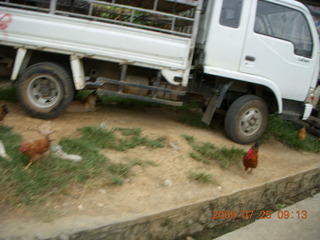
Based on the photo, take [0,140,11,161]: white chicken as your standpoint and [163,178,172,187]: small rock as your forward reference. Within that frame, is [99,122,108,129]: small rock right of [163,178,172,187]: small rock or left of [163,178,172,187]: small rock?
left

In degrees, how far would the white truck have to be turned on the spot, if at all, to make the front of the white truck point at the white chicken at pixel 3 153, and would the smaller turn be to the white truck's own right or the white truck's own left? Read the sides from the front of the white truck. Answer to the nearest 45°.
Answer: approximately 135° to the white truck's own right

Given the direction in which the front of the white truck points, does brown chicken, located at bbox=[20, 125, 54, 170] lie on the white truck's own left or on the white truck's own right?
on the white truck's own right

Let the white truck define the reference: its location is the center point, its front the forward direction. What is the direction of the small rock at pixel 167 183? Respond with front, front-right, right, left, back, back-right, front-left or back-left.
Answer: right

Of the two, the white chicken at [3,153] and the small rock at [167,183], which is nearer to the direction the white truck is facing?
the small rock

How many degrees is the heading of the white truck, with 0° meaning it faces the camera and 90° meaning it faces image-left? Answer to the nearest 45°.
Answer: approximately 270°
